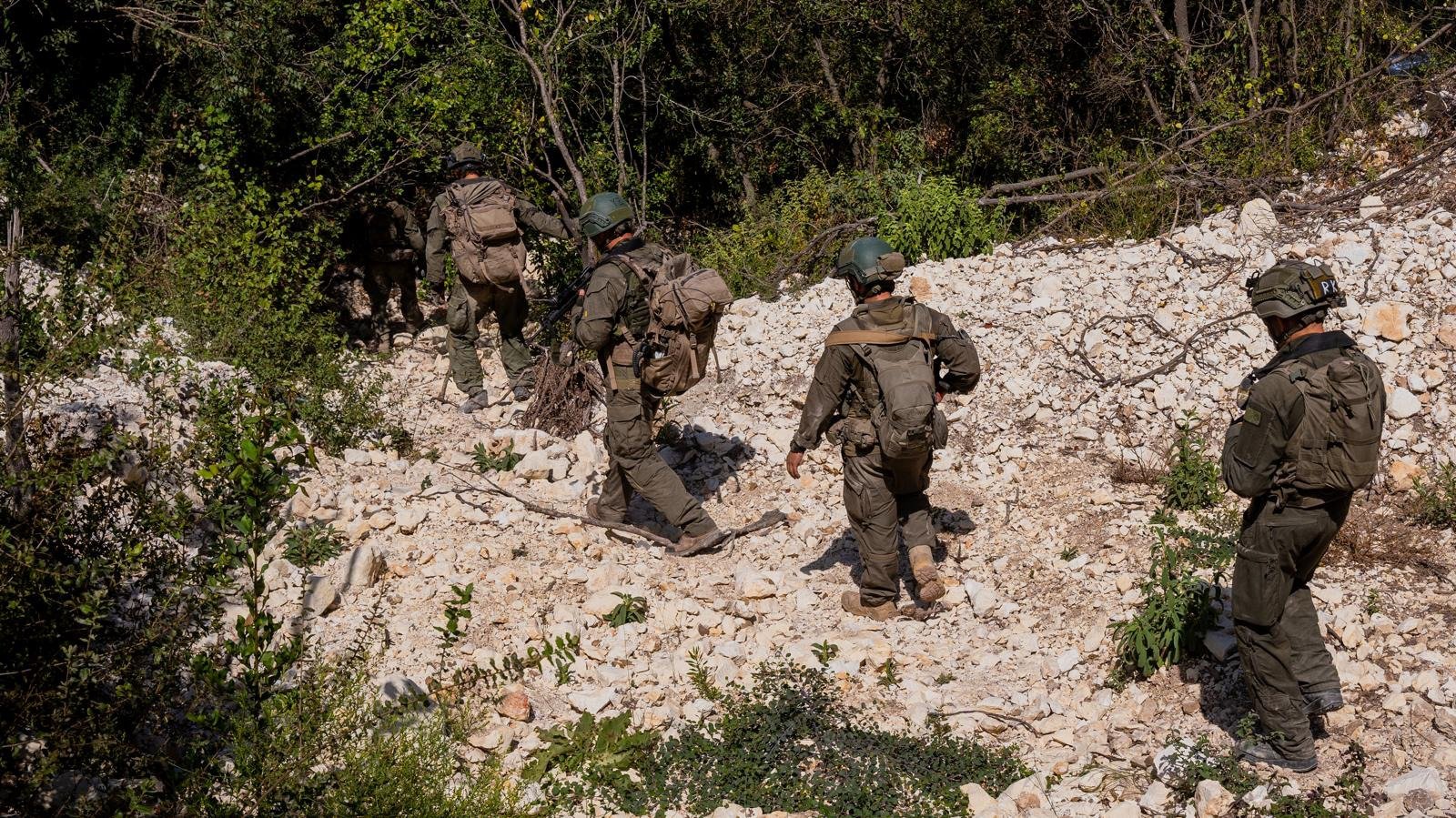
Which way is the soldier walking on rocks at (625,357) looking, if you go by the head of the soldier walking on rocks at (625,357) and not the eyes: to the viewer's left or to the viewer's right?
to the viewer's left

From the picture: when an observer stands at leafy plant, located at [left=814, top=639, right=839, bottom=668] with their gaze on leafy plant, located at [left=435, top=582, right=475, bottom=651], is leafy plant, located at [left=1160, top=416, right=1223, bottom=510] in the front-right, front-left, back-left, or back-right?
back-right

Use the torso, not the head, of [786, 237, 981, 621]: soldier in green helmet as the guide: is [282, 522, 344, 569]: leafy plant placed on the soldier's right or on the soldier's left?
on the soldier's left

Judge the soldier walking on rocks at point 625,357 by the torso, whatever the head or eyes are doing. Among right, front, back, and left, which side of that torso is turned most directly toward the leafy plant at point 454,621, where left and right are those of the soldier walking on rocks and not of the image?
left

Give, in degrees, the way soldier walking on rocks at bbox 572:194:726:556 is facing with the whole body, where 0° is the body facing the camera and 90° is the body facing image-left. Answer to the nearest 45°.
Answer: approximately 90°

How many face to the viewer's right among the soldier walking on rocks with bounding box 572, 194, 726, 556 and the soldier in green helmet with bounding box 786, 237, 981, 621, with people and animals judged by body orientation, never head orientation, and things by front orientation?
0

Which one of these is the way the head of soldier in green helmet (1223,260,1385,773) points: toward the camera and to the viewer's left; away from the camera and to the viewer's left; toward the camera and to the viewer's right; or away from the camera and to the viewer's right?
away from the camera and to the viewer's left

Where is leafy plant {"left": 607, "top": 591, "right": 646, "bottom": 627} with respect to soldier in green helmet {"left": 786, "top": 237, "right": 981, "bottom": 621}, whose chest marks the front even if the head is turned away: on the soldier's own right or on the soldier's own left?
on the soldier's own left

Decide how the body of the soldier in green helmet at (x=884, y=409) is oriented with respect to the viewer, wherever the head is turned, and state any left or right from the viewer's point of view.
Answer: facing away from the viewer and to the left of the viewer

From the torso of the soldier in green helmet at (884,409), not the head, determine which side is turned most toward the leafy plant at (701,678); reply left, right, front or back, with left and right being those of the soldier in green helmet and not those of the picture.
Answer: left

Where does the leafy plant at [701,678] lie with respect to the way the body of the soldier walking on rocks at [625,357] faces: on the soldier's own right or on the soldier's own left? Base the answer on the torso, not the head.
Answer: on the soldier's own left

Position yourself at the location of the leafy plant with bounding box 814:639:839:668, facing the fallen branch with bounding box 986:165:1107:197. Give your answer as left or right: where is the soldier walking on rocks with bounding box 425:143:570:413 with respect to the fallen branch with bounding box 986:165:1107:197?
left

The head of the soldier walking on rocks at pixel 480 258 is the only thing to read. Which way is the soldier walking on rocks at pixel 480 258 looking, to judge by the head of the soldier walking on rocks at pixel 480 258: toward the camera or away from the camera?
away from the camera
